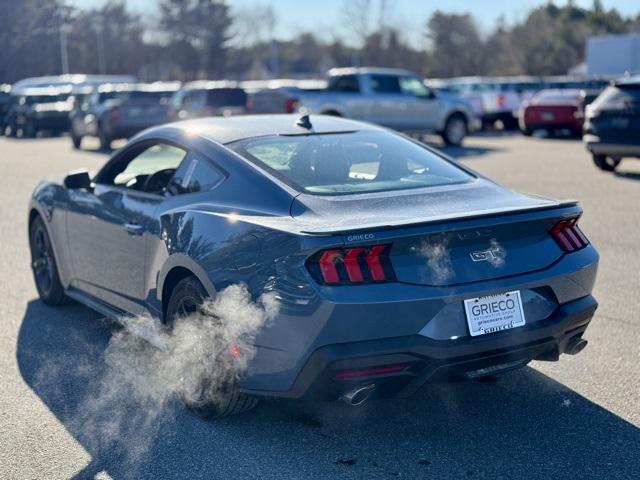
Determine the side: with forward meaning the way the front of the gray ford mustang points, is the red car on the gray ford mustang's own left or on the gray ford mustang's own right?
on the gray ford mustang's own right

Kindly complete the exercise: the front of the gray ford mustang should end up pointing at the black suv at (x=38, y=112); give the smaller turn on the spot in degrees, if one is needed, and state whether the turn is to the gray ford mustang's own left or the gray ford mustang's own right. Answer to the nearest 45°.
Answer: approximately 45° to the gray ford mustang's own right

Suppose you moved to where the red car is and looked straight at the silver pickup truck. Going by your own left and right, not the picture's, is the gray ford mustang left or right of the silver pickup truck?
left

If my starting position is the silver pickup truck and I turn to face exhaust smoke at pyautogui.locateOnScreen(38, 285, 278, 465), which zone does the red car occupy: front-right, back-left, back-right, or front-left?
back-left

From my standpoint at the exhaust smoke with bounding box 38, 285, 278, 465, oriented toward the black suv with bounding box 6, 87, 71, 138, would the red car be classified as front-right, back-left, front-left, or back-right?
front-right

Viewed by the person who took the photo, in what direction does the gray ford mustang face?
facing away from the viewer and to the left of the viewer

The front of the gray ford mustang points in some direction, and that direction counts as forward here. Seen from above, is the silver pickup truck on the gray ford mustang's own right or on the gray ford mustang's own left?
on the gray ford mustang's own right

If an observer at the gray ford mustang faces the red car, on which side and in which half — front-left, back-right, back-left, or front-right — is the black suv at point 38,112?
front-left
